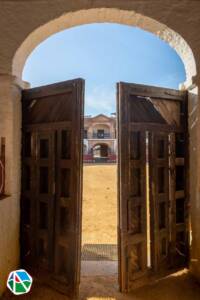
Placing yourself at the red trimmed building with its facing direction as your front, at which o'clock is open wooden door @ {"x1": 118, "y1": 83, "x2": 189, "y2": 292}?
The open wooden door is roughly at 12 o'clock from the red trimmed building.

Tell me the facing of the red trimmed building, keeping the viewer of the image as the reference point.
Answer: facing the viewer

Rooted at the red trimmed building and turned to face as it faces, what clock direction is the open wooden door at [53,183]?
The open wooden door is roughly at 12 o'clock from the red trimmed building.
